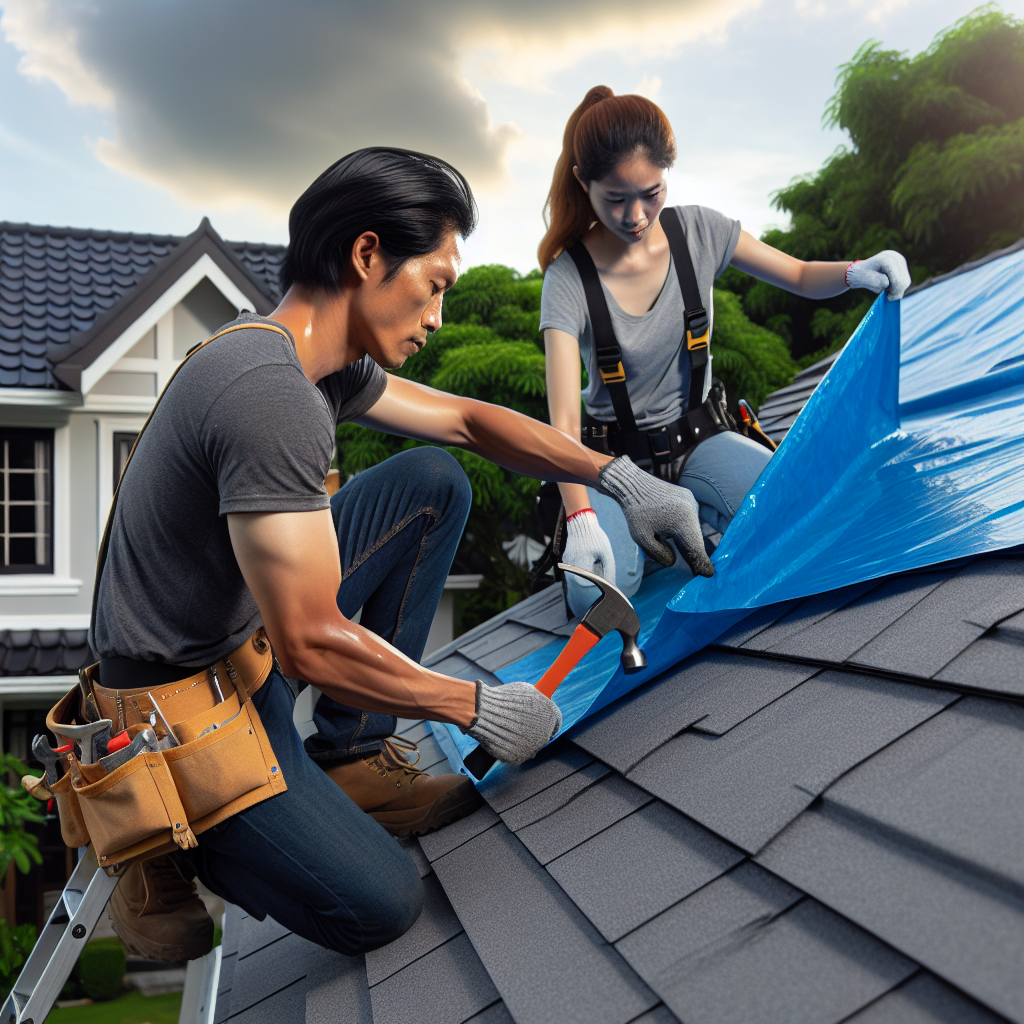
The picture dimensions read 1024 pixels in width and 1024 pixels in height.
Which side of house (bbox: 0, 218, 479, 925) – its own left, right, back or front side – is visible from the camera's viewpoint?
front

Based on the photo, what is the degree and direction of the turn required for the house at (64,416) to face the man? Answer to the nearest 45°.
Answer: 0° — it already faces them

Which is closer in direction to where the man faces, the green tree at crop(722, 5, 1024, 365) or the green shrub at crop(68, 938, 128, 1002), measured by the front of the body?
the green tree

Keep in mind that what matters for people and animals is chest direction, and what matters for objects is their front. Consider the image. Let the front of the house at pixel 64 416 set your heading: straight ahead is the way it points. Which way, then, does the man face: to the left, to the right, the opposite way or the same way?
to the left

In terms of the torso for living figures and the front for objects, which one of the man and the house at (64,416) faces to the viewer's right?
the man

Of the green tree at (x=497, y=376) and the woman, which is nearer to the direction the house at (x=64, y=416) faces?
the woman

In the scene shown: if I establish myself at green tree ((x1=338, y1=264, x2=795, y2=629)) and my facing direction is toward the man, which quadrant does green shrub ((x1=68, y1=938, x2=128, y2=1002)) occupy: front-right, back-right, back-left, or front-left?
front-right

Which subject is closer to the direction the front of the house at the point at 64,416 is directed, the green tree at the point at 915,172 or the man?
the man

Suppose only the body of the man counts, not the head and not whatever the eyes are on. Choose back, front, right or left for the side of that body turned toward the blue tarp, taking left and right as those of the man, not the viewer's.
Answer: front

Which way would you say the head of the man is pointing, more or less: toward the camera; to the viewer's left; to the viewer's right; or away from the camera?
to the viewer's right

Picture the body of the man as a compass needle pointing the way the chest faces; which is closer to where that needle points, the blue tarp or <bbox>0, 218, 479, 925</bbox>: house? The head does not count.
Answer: the blue tarp

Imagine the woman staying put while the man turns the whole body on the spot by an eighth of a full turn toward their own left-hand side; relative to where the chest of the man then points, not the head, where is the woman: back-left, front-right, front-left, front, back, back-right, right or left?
front

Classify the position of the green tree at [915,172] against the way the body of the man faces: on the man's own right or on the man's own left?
on the man's own left

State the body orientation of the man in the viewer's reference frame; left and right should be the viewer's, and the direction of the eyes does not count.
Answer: facing to the right of the viewer

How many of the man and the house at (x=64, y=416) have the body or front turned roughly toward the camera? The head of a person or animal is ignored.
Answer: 1

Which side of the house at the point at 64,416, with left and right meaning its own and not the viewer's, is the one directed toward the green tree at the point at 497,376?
left
